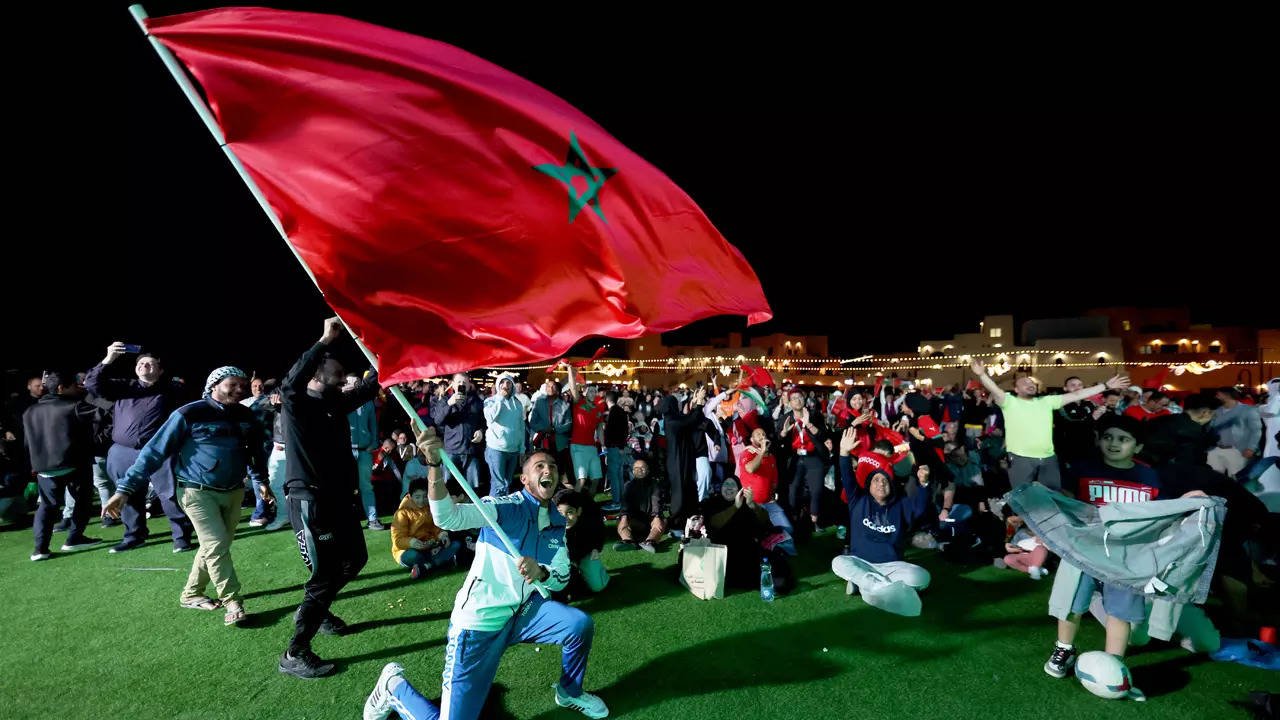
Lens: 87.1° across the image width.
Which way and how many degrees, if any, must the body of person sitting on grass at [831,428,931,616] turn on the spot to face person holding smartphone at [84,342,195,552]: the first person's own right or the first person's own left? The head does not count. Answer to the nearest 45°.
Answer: approximately 90° to the first person's own right

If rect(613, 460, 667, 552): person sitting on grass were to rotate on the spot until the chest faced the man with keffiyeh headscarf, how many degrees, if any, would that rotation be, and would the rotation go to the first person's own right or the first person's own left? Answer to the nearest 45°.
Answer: approximately 45° to the first person's own right

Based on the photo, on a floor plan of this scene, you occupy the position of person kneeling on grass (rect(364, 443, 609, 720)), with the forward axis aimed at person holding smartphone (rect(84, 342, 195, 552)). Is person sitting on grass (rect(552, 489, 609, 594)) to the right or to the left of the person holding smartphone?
right

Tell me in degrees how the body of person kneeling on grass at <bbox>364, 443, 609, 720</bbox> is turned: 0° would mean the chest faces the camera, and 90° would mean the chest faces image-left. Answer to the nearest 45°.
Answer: approximately 315°

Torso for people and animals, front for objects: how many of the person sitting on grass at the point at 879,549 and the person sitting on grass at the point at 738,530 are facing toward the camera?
2

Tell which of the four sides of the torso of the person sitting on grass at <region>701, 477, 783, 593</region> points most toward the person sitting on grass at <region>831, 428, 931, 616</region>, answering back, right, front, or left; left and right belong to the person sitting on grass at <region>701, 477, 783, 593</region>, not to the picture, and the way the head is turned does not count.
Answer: left

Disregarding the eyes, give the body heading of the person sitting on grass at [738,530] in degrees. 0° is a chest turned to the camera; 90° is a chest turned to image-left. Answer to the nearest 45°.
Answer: approximately 0°

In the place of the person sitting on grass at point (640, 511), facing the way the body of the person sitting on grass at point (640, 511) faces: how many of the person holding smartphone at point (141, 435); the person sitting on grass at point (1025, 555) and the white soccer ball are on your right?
1

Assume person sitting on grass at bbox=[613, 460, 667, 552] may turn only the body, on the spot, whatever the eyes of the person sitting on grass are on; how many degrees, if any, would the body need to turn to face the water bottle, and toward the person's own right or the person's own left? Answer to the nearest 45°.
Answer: approximately 45° to the person's own left

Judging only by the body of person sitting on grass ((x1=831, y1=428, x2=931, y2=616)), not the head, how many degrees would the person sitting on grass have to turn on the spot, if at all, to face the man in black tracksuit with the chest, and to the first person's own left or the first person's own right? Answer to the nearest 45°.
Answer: approximately 45° to the first person's own right
